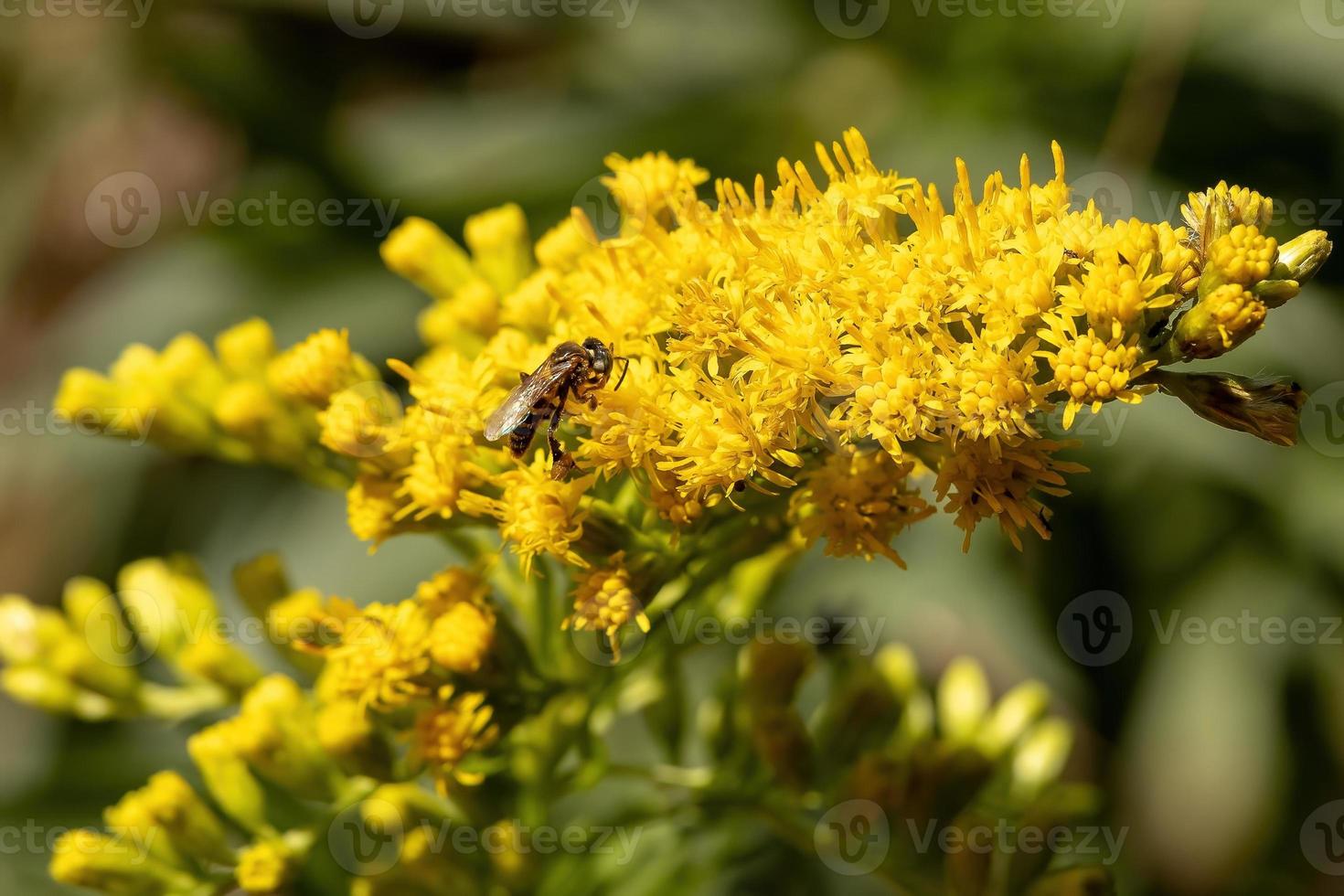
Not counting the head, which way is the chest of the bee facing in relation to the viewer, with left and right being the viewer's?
facing to the right of the viewer
